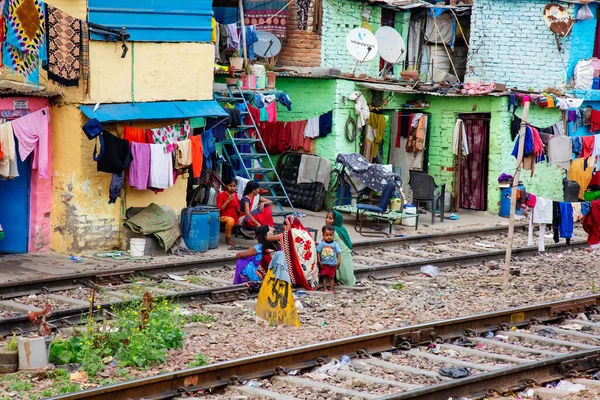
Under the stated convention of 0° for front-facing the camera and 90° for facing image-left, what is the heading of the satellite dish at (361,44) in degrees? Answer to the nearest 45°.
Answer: approximately 315°

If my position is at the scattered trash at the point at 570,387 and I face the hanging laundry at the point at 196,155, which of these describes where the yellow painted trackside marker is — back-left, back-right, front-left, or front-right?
front-left

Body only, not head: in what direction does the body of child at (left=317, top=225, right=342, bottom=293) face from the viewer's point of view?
toward the camera

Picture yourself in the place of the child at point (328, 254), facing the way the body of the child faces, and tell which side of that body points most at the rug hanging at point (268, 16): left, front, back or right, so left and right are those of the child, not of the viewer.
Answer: back

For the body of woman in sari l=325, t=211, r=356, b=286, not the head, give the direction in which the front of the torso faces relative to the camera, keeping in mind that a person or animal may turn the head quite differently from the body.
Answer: to the viewer's left

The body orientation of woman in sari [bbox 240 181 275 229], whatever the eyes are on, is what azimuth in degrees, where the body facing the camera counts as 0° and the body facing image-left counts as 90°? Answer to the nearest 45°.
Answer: approximately 315°

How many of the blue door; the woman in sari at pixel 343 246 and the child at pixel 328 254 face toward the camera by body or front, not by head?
2

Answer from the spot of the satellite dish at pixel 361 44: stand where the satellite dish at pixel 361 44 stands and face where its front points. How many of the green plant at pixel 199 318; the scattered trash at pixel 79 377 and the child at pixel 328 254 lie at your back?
0

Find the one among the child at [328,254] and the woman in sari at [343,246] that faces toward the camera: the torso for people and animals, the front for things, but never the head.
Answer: the child

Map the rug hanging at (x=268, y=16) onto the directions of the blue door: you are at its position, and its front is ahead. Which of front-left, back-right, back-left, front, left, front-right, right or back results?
back-left

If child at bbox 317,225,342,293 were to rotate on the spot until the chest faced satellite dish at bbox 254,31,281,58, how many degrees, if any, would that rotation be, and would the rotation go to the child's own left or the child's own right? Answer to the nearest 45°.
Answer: approximately 180°

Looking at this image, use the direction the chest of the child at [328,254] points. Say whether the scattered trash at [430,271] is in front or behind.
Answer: behind

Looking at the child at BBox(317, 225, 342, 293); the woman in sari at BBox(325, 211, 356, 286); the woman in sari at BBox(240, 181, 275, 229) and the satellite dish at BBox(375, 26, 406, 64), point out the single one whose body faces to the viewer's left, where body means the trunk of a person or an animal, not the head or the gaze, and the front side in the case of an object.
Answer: the woman in sari at BBox(325, 211, 356, 286)

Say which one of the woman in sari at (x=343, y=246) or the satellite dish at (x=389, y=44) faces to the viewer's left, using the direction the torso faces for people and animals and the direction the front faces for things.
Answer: the woman in sari
